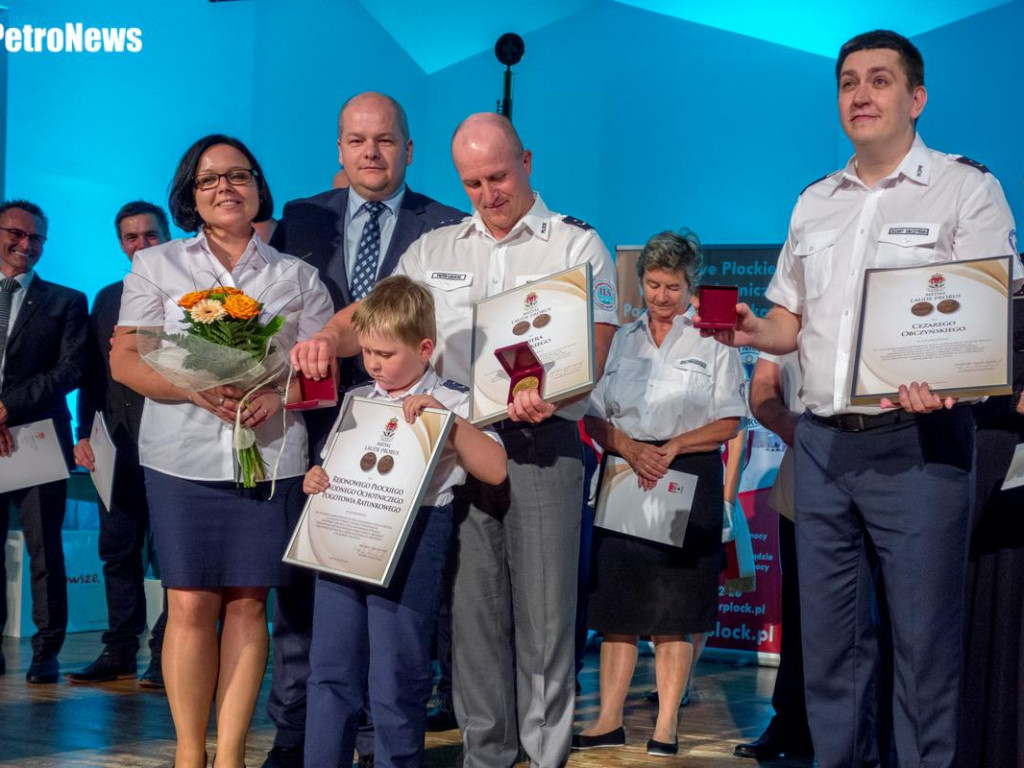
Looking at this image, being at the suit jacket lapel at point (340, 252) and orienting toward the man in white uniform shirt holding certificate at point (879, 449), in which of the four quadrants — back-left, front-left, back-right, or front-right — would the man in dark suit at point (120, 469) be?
back-left

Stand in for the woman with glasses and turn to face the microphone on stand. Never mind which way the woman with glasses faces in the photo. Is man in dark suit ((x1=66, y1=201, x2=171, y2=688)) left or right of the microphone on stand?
left

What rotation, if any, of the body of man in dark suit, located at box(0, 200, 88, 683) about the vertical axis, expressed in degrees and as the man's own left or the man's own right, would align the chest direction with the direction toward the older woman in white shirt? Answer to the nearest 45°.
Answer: approximately 90° to the man's own left

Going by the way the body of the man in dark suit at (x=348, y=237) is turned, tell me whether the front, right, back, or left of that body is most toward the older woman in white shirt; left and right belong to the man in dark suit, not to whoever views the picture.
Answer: left

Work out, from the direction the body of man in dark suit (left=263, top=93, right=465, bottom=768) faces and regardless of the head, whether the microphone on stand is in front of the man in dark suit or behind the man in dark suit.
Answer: behind

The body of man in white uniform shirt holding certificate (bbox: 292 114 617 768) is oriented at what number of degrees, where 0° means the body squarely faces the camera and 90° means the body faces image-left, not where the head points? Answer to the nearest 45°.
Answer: approximately 0°

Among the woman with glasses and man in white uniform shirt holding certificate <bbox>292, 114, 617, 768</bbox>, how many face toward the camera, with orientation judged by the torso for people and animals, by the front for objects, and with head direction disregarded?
2
